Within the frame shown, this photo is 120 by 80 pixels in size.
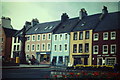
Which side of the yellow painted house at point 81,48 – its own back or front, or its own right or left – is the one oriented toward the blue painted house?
right

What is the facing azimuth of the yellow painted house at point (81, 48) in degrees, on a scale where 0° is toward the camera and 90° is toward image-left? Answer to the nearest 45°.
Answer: approximately 45°
